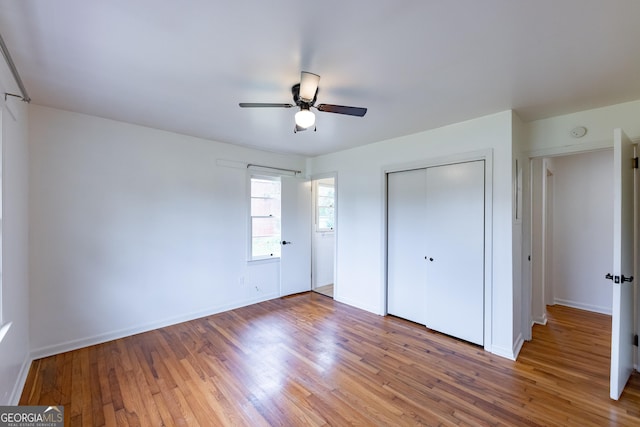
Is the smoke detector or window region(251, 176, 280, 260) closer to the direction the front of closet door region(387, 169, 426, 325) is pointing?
the window

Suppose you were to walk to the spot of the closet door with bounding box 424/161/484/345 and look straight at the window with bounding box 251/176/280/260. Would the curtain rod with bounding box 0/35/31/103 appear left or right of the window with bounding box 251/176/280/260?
left

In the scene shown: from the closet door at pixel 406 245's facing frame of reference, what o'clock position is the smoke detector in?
The smoke detector is roughly at 8 o'clock from the closet door.

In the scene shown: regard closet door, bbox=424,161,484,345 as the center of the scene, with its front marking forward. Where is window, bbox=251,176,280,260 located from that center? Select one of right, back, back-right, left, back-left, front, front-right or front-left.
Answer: front-right

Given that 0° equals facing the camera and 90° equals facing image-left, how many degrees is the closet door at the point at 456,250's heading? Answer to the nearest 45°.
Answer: approximately 45°

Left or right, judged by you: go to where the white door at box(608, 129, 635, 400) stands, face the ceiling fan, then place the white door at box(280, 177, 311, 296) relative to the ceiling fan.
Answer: right

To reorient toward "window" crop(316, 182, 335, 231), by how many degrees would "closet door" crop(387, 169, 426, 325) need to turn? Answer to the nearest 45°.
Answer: approximately 90° to its right

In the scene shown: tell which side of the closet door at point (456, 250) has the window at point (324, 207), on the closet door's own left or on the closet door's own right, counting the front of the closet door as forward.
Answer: on the closet door's own right

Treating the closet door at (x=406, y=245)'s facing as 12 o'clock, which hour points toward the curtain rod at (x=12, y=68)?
The curtain rod is roughly at 12 o'clock from the closet door.

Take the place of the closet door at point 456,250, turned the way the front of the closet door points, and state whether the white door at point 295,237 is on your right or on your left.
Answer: on your right
